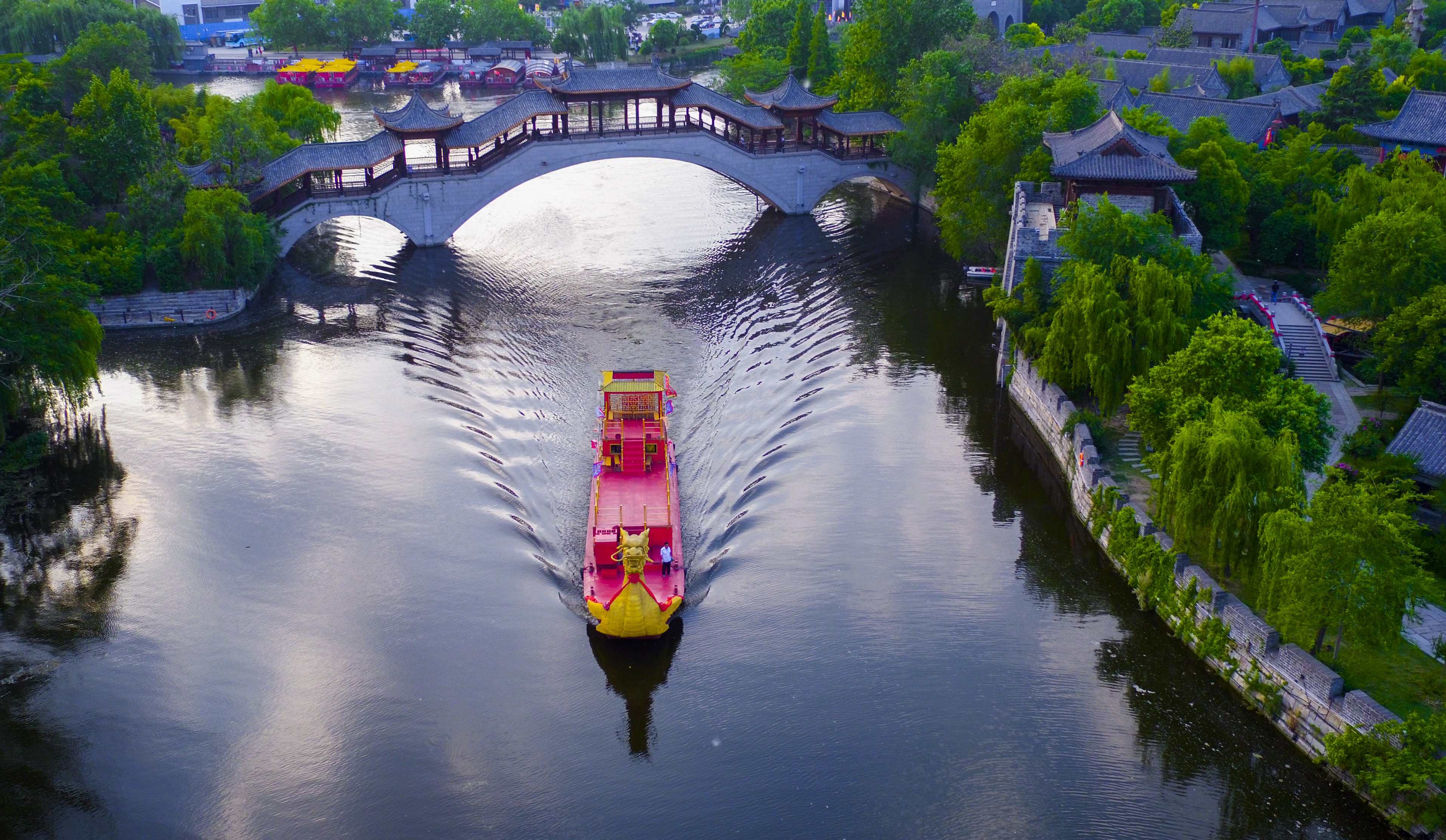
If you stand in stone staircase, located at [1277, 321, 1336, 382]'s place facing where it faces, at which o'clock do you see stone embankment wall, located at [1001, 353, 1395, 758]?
The stone embankment wall is roughly at 12 o'clock from the stone staircase.

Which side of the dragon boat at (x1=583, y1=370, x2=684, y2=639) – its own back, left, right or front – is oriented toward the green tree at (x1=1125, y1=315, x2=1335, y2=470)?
left

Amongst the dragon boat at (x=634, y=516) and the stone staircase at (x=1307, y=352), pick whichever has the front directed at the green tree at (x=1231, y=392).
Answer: the stone staircase

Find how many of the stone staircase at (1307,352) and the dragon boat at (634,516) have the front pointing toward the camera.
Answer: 2

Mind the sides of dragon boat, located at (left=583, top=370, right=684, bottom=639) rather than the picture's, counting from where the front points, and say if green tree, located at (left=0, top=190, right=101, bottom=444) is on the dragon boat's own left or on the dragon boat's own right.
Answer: on the dragon boat's own right

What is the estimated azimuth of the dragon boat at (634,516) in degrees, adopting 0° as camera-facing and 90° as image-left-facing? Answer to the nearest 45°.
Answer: approximately 0°

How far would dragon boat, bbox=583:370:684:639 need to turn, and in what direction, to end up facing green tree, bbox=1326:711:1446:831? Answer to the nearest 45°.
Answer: approximately 45° to its left

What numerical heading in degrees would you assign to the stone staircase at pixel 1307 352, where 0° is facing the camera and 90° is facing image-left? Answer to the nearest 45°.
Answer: approximately 0°

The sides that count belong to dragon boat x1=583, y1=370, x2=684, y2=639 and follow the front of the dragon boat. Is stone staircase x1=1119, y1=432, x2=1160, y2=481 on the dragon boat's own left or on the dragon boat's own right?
on the dragon boat's own left
